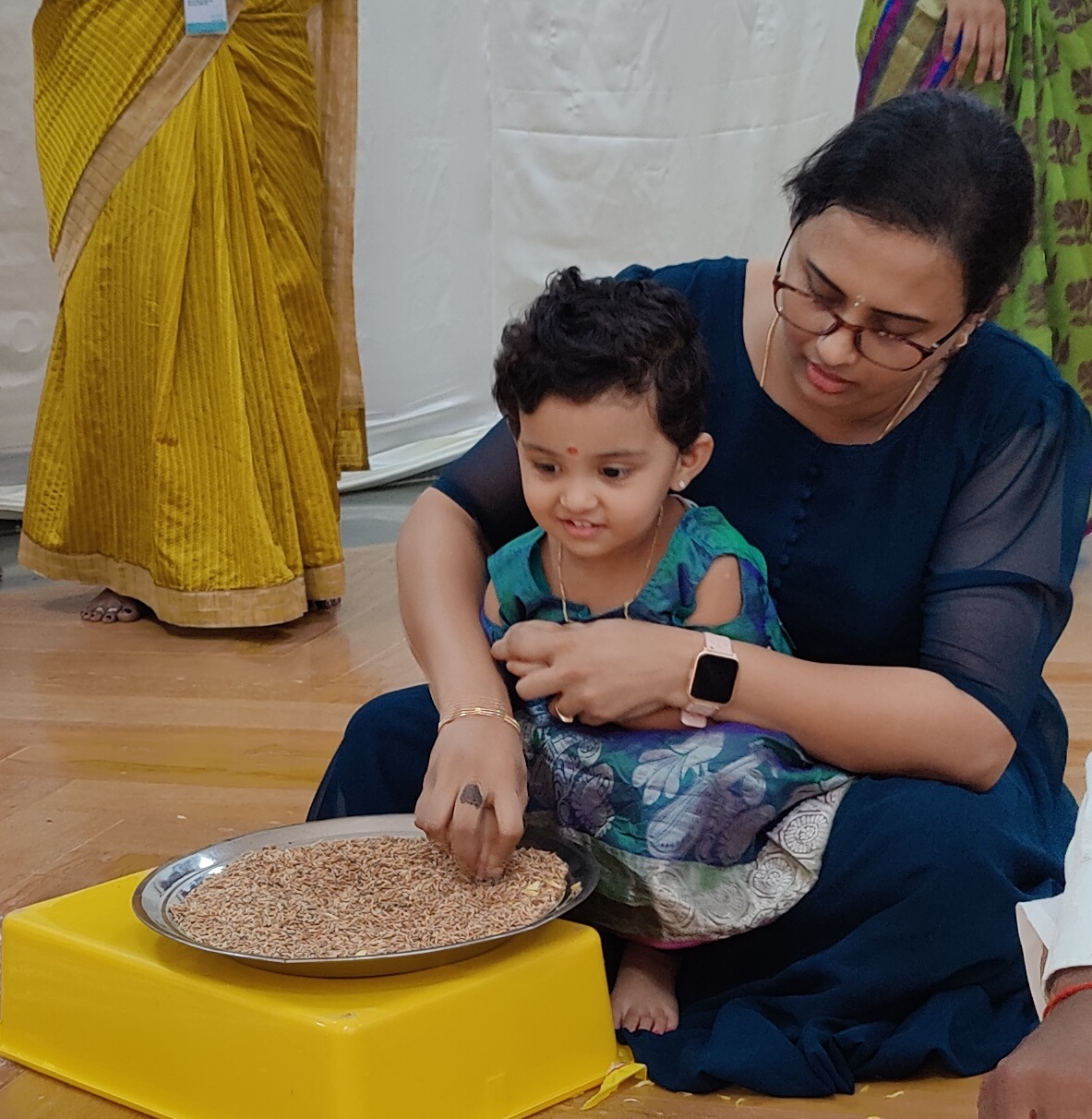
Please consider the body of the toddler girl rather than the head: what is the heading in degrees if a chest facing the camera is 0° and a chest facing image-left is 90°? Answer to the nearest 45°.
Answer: approximately 45°

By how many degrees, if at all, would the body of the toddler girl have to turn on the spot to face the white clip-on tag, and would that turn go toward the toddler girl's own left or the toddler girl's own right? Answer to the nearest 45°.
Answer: approximately 90° to the toddler girl's own right
